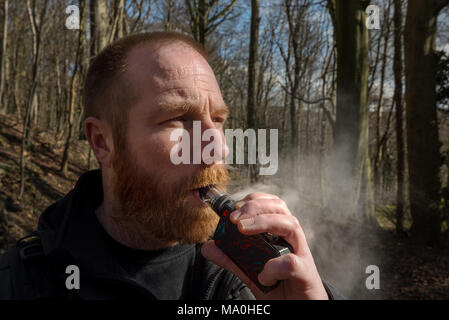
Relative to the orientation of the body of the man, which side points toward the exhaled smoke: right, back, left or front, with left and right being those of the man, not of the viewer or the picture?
left

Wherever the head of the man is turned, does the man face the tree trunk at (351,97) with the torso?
no

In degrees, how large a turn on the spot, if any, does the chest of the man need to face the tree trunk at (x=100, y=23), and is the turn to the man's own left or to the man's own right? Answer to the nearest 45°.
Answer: approximately 135° to the man's own left

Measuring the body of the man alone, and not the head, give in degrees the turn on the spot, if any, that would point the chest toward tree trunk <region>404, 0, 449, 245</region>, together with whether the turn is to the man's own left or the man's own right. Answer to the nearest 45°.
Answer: approximately 90° to the man's own left

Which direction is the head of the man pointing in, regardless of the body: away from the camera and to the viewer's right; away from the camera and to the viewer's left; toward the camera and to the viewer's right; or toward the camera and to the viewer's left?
toward the camera and to the viewer's right

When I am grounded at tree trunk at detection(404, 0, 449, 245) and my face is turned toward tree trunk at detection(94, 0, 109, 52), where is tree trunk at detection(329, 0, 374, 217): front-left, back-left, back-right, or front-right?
front-right

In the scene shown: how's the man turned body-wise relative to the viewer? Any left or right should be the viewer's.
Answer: facing the viewer and to the right of the viewer

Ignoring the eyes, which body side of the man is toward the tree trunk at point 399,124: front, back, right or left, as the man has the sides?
left

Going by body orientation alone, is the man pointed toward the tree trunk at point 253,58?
no
